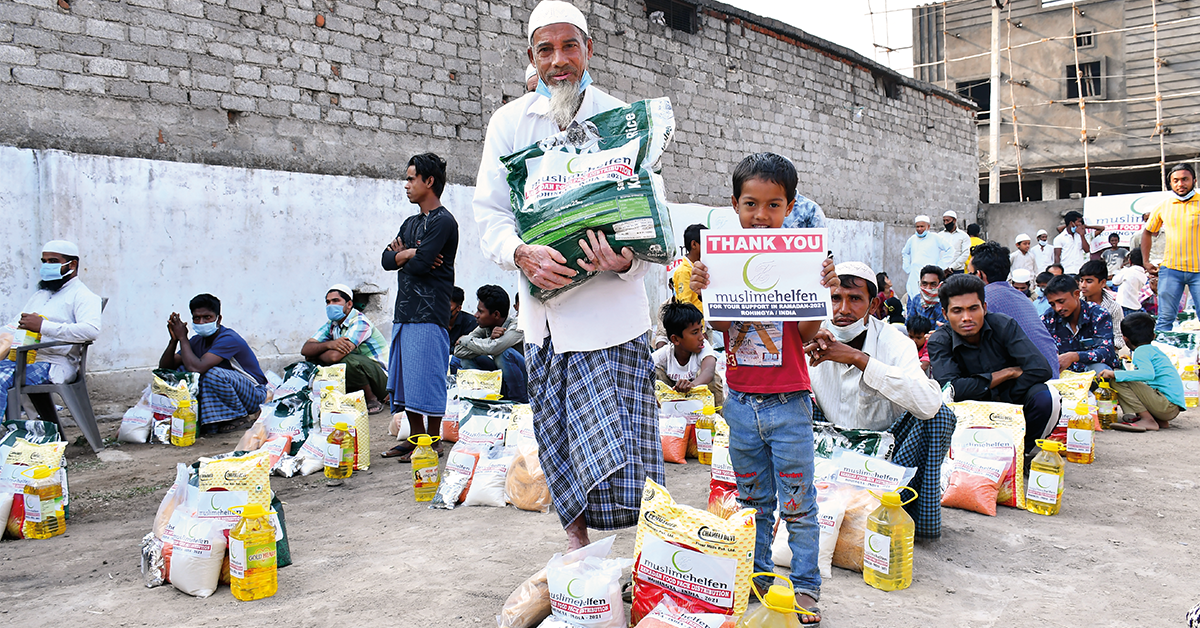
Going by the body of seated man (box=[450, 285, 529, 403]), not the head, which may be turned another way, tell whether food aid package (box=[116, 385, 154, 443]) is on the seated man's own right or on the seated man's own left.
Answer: on the seated man's own right

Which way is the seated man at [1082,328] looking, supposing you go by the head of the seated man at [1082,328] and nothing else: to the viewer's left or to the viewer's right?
to the viewer's left

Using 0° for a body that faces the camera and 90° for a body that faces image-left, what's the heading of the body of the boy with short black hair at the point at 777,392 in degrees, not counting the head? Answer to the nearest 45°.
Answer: approximately 0°

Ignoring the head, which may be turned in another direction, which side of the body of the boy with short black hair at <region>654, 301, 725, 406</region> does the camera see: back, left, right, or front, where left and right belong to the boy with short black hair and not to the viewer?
front

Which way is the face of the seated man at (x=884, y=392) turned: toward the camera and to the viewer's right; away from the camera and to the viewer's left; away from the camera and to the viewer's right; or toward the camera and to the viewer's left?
toward the camera and to the viewer's left

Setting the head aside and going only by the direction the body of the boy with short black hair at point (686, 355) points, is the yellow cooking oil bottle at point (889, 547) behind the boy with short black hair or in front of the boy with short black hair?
in front

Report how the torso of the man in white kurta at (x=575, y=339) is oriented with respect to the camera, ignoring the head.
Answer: toward the camera

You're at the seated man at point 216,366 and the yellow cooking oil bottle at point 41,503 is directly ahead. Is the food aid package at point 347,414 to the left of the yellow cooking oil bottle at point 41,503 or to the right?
left

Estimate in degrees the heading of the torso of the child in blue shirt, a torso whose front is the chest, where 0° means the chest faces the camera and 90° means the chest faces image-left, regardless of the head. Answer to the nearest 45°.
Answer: approximately 90°

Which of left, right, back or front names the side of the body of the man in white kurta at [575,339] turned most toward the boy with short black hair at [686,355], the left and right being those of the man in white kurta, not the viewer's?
back

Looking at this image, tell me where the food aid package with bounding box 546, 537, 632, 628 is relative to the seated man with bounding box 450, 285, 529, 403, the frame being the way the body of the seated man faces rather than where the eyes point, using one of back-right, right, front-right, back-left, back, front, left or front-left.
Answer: front-left
